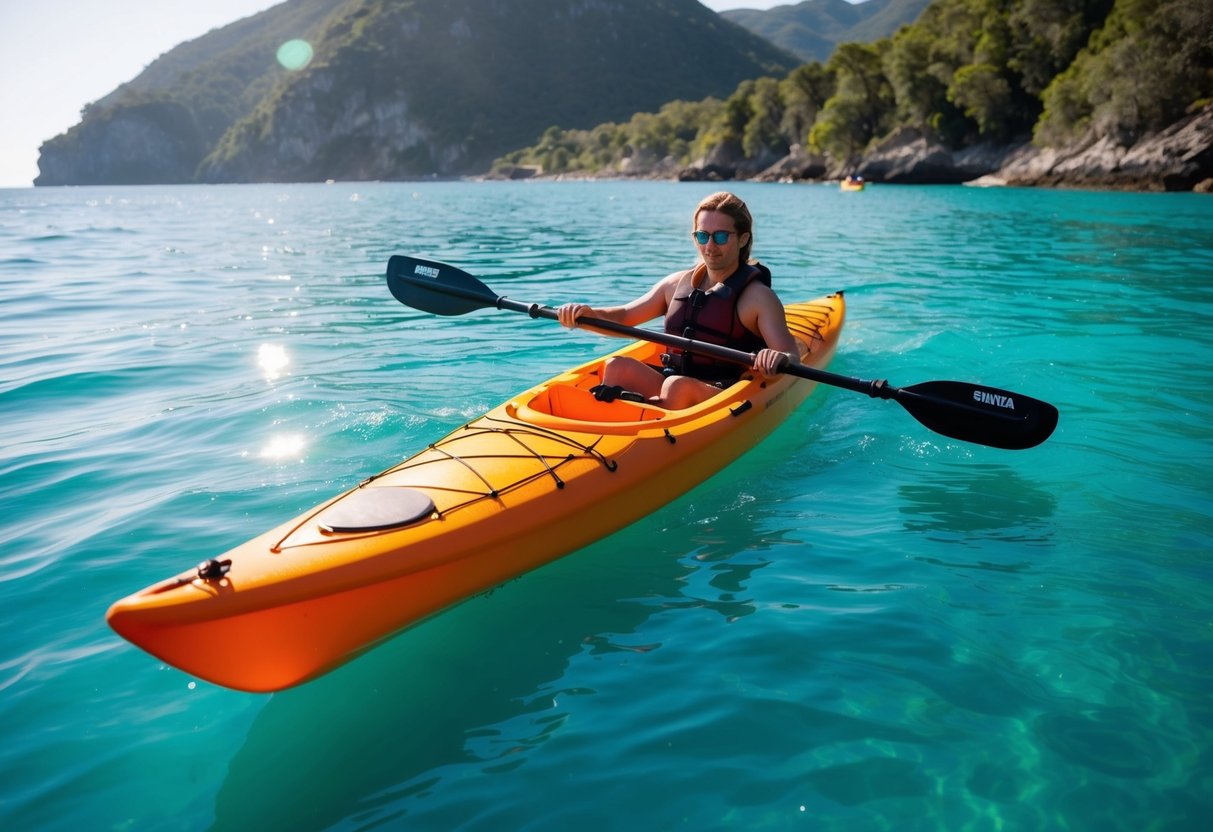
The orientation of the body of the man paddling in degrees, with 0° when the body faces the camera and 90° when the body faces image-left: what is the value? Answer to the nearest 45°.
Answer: approximately 45°

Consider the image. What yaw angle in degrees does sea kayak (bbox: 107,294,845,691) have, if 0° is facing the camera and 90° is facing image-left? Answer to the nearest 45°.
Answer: approximately 45°
